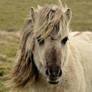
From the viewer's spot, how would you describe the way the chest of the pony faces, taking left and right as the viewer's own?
facing the viewer and to the left of the viewer
